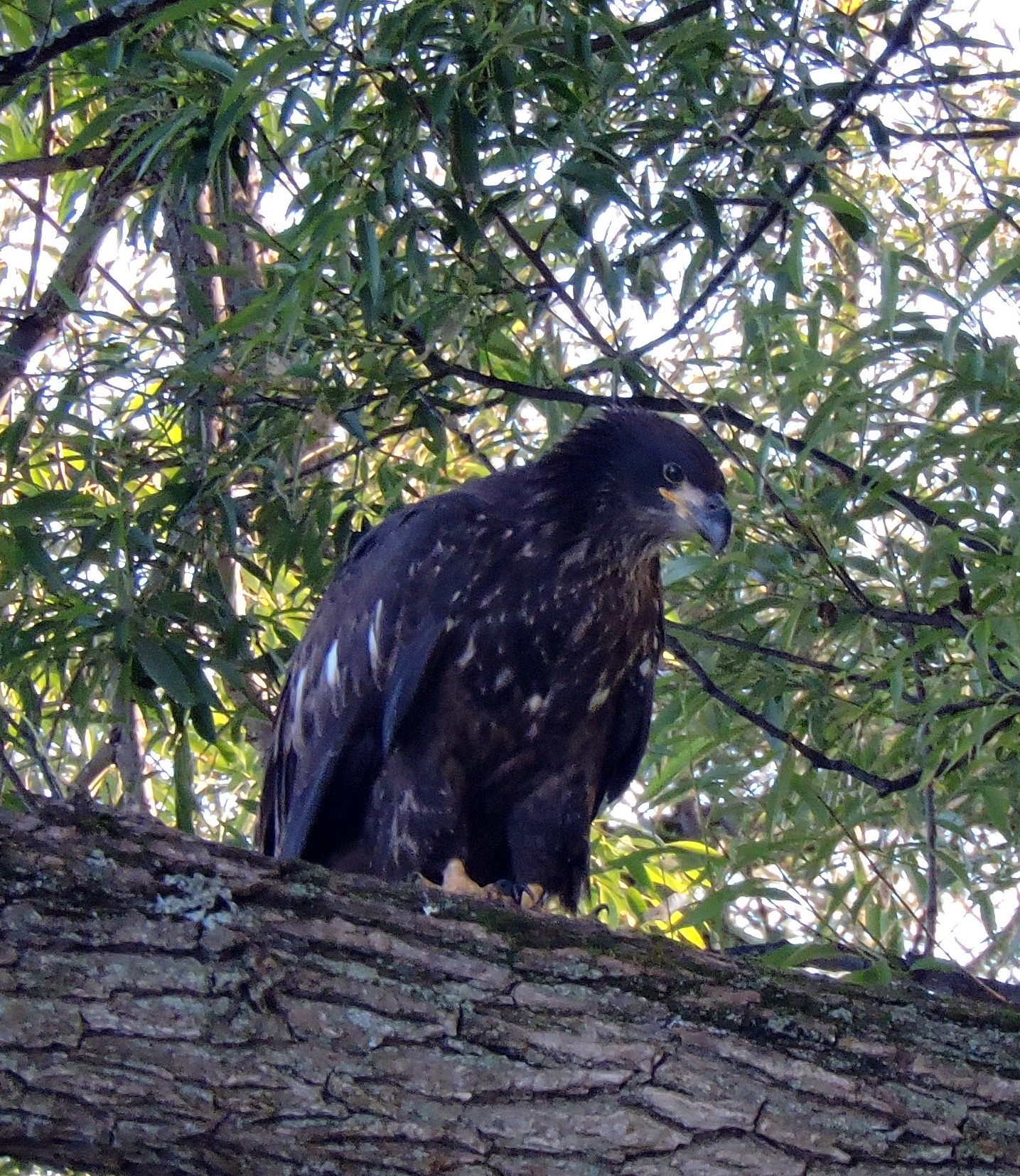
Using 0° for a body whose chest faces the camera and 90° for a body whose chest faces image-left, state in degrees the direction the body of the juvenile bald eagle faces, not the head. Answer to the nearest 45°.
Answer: approximately 315°
